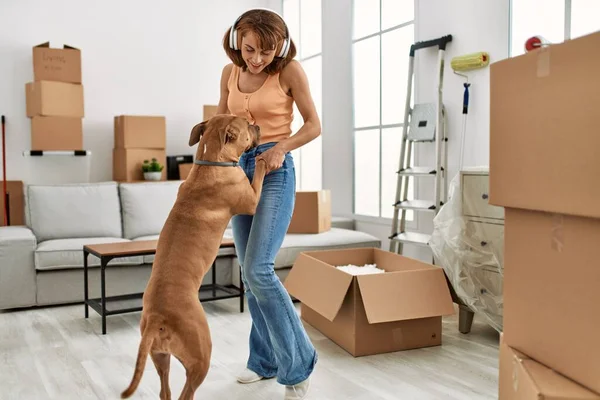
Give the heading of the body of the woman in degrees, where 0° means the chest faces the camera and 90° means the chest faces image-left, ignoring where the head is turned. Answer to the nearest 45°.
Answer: approximately 45°

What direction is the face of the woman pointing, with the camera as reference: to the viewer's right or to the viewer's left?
to the viewer's left

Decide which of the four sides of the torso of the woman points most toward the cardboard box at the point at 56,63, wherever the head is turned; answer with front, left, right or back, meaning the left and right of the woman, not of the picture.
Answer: right

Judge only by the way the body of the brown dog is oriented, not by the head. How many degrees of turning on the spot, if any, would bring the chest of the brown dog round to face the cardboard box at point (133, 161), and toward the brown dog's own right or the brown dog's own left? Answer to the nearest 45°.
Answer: approximately 45° to the brown dog's own left

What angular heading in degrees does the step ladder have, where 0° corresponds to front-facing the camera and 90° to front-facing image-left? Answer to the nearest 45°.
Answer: approximately 45°

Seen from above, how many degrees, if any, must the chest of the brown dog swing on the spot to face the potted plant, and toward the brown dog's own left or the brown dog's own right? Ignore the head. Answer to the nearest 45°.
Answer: approximately 45° to the brown dog's own left

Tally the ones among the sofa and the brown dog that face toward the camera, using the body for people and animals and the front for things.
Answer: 1

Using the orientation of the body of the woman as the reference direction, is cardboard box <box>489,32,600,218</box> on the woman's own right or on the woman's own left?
on the woman's own left

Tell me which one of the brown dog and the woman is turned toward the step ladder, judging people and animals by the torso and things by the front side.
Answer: the brown dog

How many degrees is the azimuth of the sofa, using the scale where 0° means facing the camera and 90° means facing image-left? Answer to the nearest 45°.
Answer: approximately 0°
